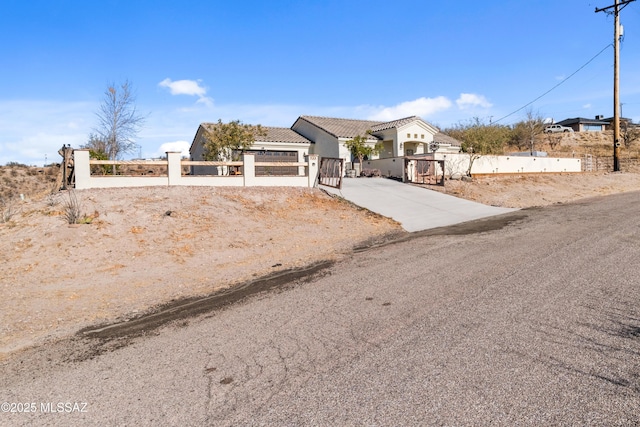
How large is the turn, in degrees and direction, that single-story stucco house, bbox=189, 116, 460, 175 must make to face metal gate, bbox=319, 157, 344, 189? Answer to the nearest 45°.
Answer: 0° — it already faces it

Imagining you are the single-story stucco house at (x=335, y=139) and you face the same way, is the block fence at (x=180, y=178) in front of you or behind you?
in front

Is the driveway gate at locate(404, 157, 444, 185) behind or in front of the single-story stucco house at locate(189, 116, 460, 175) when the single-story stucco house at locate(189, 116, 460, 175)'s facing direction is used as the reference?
in front

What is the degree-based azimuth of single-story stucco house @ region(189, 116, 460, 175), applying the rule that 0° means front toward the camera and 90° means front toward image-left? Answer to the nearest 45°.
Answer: approximately 0°
